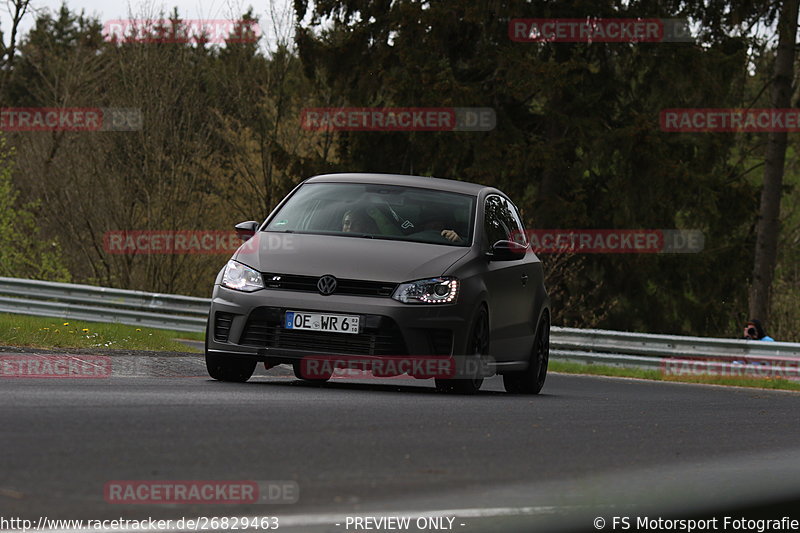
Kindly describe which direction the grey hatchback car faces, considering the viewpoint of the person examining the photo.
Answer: facing the viewer and to the left of the viewer

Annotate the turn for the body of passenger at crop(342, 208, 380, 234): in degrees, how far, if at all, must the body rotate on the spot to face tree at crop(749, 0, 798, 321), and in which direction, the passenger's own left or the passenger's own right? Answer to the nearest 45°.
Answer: approximately 180°

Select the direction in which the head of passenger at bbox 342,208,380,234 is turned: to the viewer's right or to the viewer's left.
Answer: to the viewer's left

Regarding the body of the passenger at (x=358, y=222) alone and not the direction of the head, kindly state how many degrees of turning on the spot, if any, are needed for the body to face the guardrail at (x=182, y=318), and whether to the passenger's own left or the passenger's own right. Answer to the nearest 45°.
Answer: approximately 135° to the passenger's own right

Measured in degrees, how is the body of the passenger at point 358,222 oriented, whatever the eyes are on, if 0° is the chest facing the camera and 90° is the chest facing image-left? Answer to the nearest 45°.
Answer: approximately 45°

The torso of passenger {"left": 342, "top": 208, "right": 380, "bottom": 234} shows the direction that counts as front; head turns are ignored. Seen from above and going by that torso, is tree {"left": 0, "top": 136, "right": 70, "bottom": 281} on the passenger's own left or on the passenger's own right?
on the passenger's own right

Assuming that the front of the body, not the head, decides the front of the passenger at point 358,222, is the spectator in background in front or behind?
behind

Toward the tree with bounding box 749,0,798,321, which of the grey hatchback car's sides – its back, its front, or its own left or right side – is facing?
back
